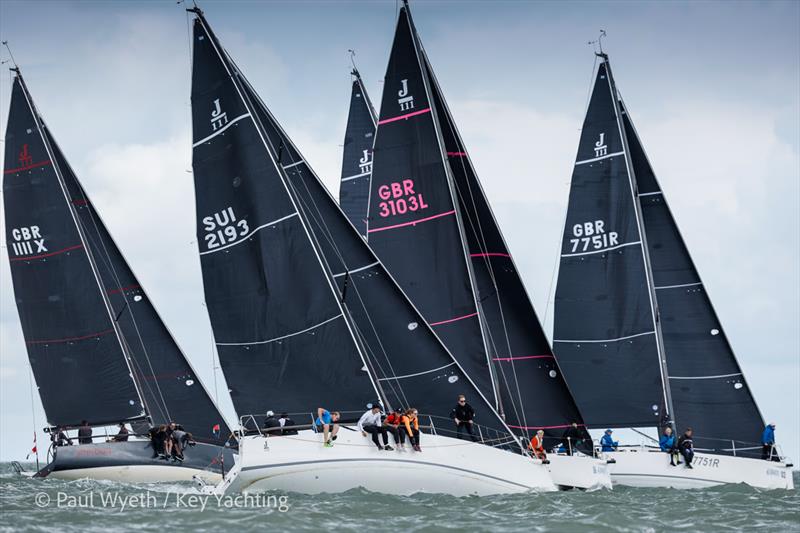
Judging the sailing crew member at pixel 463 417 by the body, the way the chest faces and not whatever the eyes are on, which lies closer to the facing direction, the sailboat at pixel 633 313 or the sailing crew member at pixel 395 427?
the sailing crew member

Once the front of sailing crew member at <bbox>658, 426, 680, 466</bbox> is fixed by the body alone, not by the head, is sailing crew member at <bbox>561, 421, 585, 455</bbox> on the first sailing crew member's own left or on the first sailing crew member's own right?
on the first sailing crew member's own right

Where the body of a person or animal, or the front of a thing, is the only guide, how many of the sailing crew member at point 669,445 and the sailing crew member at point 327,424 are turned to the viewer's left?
0

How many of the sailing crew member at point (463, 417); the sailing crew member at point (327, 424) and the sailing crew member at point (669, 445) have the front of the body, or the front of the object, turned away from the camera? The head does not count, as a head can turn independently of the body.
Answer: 0

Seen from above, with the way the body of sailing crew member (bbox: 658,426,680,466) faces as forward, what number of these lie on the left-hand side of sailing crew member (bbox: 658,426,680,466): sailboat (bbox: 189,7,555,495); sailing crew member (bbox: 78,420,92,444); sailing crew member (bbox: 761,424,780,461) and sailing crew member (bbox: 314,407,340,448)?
1

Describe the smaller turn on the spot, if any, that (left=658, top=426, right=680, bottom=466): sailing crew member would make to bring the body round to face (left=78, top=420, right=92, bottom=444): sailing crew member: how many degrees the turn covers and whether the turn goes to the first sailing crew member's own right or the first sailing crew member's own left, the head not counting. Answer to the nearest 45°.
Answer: approximately 135° to the first sailing crew member's own right

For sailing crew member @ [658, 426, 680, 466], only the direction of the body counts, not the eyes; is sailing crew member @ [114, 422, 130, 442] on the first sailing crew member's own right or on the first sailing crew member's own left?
on the first sailing crew member's own right

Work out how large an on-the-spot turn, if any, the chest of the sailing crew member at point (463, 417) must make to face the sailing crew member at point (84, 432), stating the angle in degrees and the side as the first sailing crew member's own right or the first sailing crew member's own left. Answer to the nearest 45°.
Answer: approximately 135° to the first sailing crew member's own right

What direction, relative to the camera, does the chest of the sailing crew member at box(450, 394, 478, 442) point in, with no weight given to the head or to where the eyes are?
toward the camera

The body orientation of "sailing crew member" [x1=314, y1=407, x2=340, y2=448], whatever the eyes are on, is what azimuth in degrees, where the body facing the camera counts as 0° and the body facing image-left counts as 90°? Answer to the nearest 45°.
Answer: approximately 315°
